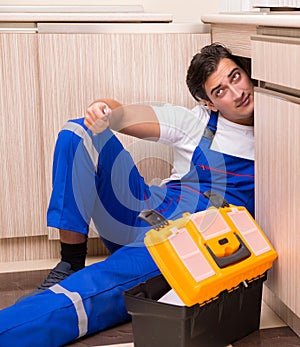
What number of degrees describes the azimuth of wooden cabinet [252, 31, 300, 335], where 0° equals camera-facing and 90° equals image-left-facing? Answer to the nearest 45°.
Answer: approximately 45°

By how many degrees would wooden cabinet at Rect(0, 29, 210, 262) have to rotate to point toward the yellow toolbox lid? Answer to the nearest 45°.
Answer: approximately 45° to its left

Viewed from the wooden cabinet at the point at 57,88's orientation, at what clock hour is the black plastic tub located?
The black plastic tub is roughly at 11 o'clock from the wooden cabinet.

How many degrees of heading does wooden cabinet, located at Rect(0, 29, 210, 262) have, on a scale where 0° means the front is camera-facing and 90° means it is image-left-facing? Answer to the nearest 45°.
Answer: approximately 0°

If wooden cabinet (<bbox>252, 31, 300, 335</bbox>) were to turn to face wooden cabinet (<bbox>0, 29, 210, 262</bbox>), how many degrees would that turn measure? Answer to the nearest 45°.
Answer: approximately 90° to its right
